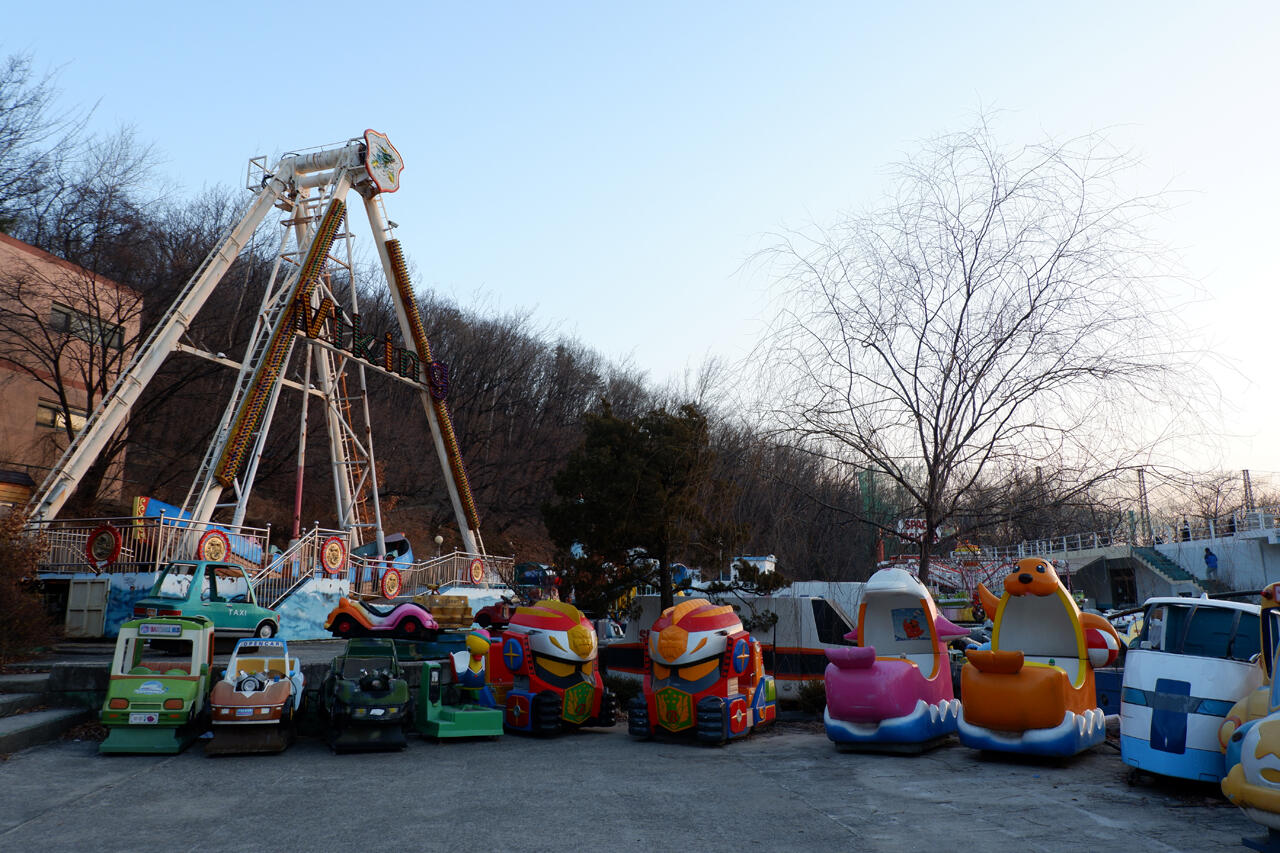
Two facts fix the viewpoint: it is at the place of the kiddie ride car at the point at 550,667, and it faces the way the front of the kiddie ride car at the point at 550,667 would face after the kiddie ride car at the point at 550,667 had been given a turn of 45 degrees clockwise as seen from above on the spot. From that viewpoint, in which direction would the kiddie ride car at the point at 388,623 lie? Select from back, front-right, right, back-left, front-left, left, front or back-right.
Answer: back-right

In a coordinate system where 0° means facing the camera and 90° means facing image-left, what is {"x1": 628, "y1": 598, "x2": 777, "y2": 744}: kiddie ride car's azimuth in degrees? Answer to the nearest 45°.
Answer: approximately 45°

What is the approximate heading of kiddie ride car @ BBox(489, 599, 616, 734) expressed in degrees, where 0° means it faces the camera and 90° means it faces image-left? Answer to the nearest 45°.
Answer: approximately 315°

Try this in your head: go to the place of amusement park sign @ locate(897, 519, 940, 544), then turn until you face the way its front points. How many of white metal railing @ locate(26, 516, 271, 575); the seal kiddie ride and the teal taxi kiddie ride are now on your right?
2

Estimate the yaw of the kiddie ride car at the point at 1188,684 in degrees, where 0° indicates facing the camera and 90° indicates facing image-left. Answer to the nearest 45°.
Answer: approximately 45°

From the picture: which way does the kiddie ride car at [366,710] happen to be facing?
toward the camera

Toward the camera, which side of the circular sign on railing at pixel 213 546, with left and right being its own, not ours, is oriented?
front

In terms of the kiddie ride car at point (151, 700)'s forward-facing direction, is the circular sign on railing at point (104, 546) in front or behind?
behind

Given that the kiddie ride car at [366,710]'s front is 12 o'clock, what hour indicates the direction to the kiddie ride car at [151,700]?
the kiddie ride car at [151,700] is roughly at 3 o'clock from the kiddie ride car at [366,710].

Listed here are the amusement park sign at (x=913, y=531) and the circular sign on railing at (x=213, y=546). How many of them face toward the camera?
2

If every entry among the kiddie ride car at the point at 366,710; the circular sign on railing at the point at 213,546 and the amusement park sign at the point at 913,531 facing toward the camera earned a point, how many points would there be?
3

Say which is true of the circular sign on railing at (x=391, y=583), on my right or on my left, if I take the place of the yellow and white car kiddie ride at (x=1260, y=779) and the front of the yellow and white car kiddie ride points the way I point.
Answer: on my right

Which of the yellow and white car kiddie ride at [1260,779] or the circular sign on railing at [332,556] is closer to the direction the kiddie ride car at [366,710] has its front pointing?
the yellow and white car kiddie ride

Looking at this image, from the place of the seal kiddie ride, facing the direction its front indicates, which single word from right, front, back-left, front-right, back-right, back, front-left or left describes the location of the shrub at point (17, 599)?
front-right

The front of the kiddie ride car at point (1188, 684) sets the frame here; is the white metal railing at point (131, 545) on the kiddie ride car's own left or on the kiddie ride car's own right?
on the kiddie ride car's own right
